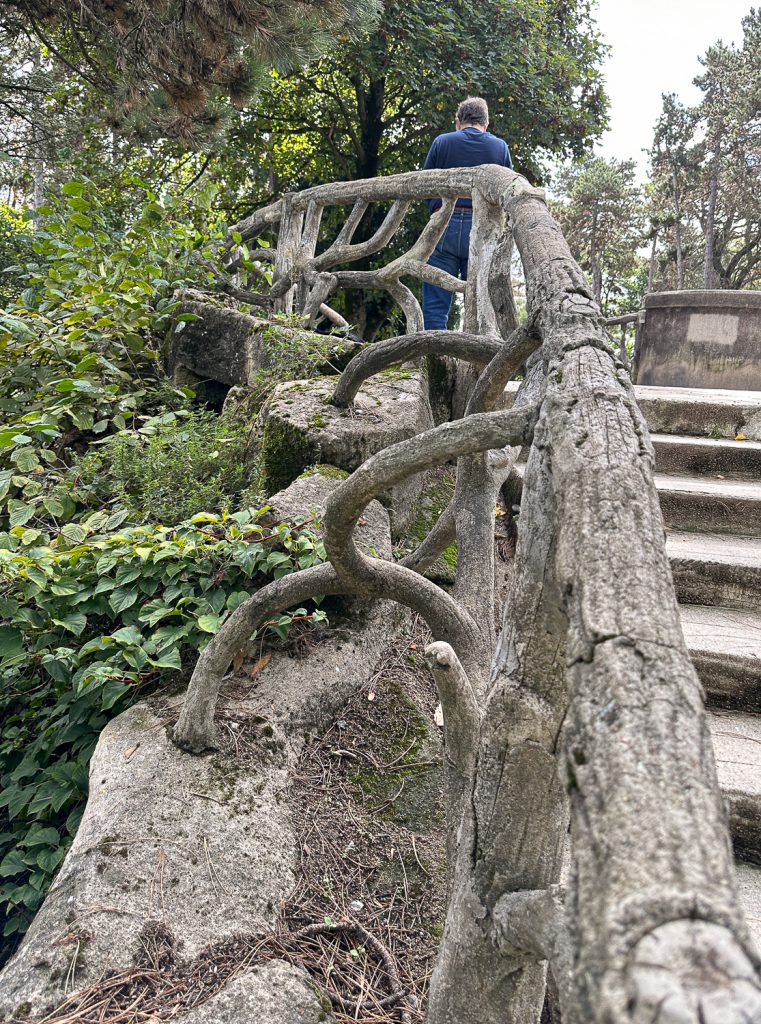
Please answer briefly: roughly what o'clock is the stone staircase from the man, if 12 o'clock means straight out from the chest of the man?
The stone staircase is roughly at 5 o'clock from the man.

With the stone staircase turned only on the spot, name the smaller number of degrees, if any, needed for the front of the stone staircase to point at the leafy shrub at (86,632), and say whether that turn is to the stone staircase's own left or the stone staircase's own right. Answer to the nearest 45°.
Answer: approximately 45° to the stone staircase's own right

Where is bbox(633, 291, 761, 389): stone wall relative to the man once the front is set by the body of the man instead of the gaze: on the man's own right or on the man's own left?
on the man's own right

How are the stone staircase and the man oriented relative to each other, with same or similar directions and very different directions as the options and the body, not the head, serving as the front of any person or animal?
very different directions

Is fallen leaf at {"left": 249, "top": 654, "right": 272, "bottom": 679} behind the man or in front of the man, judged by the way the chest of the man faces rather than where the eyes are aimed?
behind

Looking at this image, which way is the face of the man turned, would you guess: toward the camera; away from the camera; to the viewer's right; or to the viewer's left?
away from the camera

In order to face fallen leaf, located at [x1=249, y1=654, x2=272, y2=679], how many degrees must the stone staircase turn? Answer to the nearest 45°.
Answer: approximately 45° to its right

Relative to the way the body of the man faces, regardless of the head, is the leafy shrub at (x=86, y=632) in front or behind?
behind

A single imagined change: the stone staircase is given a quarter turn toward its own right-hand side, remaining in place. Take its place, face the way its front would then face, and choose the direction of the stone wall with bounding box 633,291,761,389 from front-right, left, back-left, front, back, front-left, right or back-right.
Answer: right

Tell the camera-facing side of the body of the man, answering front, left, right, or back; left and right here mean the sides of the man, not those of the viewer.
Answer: back

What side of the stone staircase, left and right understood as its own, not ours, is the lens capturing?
front
